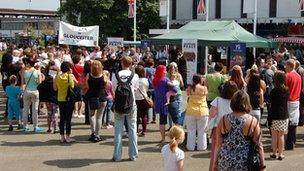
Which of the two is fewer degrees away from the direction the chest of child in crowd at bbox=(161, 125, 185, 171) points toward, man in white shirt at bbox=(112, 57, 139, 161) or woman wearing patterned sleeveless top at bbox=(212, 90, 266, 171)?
the man in white shirt

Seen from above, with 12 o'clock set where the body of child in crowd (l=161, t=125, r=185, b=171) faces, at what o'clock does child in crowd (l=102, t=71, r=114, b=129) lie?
child in crowd (l=102, t=71, r=114, b=129) is roughly at 10 o'clock from child in crowd (l=161, t=125, r=185, b=171).

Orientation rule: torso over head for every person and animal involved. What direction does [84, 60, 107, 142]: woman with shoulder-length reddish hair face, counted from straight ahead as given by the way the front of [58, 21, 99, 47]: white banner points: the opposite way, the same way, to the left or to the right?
the opposite way

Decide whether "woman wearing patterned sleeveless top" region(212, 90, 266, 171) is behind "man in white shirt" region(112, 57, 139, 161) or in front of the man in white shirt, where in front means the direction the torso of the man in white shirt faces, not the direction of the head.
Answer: behind

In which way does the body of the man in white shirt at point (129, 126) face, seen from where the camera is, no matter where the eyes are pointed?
away from the camera

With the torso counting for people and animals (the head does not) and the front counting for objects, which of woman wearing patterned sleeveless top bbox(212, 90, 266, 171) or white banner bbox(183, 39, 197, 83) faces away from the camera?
the woman wearing patterned sleeveless top

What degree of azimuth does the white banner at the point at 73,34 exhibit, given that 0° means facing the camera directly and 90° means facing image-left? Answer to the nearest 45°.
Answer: approximately 0°

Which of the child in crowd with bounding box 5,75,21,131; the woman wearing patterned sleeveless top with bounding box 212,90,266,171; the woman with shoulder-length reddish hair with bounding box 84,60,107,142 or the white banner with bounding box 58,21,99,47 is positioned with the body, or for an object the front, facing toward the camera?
the white banner

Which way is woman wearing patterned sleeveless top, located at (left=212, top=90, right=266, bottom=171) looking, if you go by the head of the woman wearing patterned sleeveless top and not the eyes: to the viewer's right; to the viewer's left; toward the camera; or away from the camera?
away from the camera
